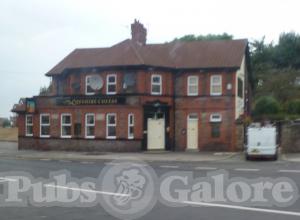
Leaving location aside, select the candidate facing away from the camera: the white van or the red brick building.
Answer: the white van

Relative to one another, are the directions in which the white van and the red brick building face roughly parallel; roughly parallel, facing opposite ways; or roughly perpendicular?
roughly parallel, facing opposite ways

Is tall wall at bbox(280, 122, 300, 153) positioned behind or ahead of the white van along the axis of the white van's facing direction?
ahead

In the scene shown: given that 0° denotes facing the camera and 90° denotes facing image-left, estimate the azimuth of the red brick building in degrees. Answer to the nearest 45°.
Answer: approximately 0°

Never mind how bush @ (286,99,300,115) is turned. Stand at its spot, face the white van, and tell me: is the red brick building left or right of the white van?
right

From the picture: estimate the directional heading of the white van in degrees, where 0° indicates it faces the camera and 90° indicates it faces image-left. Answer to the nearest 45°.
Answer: approximately 180°

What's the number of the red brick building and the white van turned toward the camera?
1

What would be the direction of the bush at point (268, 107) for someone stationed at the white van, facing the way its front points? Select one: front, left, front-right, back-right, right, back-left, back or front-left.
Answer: front

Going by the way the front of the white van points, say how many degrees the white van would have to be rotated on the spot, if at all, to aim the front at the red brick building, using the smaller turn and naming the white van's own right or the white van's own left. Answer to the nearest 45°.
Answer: approximately 45° to the white van's own left

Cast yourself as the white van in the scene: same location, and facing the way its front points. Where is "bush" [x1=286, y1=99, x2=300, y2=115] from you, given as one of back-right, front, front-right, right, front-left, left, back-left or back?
front

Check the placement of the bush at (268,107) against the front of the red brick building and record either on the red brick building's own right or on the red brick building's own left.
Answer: on the red brick building's own left

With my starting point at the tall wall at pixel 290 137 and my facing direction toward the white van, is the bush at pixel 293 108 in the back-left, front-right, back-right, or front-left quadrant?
back-right

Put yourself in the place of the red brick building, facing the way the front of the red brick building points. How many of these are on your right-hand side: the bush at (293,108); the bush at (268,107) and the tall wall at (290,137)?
0

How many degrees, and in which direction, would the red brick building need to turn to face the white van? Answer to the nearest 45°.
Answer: approximately 45° to its left

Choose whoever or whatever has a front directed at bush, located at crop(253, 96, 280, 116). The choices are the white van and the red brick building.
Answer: the white van

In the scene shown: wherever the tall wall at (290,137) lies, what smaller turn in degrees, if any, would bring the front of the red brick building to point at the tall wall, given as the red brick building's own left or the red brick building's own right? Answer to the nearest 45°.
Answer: approximately 45° to the red brick building's own left
